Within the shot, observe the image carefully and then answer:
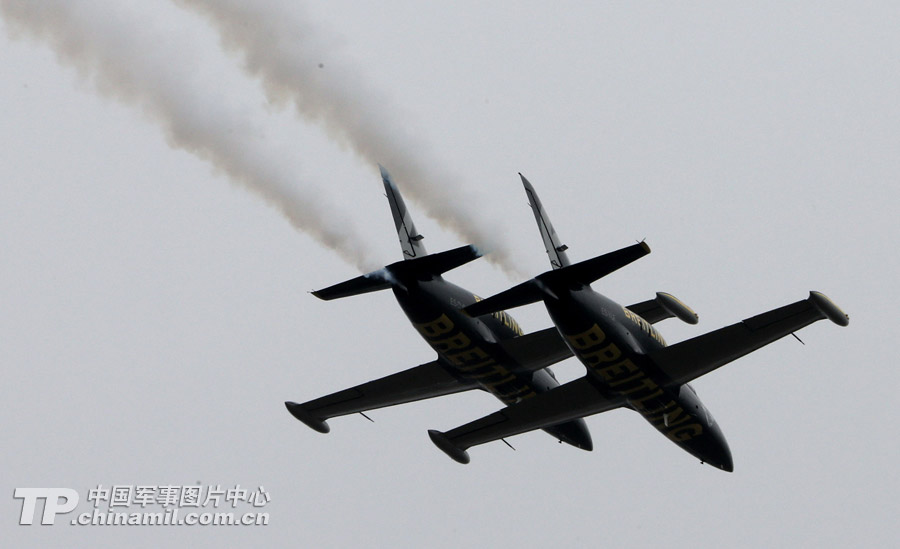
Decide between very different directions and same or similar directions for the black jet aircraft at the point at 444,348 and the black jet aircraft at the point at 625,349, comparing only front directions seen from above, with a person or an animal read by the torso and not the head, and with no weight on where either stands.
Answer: same or similar directions
